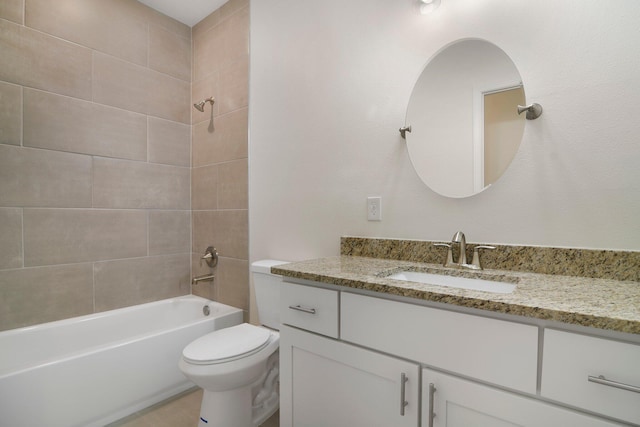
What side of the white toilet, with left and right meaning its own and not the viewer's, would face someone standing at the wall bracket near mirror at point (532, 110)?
left

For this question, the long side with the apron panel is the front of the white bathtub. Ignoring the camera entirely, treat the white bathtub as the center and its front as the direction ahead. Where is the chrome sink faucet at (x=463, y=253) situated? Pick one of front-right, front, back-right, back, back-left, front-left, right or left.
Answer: front

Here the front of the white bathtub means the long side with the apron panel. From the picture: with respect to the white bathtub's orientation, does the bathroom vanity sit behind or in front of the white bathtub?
in front

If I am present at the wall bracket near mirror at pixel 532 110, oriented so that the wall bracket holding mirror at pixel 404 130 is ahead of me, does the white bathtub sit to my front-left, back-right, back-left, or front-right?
front-left

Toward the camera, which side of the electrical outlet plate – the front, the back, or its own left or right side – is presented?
front

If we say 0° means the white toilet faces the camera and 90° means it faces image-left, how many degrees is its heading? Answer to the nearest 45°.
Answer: approximately 45°

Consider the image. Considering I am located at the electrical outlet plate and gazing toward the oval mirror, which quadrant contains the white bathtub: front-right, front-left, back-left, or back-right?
back-right

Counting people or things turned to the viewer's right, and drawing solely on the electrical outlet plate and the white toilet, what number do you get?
0

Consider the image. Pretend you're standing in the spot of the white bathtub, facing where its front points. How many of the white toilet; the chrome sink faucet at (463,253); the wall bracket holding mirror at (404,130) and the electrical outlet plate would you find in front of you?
4

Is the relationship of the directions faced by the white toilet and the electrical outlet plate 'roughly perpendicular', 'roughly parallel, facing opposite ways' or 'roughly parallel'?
roughly parallel

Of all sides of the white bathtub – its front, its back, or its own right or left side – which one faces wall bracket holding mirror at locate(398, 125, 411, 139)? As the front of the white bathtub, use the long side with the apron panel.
front

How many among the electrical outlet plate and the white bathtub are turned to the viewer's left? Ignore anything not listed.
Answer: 0

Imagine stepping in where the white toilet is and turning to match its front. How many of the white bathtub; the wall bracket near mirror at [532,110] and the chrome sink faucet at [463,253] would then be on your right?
1
